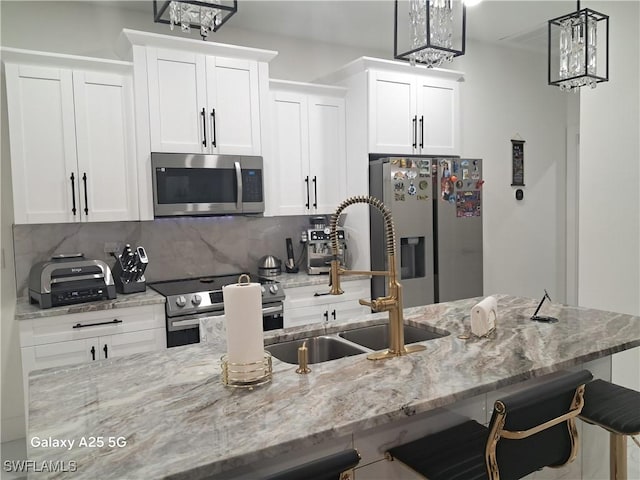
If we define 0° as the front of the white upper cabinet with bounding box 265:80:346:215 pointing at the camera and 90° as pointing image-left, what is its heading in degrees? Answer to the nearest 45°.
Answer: approximately 315°

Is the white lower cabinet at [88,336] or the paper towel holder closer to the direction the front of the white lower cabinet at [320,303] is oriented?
the paper towel holder

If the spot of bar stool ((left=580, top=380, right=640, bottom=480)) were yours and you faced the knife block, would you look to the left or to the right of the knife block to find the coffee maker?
right

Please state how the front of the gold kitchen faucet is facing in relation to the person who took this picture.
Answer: facing away from the viewer and to the left of the viewer

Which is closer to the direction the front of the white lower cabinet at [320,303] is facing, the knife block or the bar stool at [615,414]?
the bar stool

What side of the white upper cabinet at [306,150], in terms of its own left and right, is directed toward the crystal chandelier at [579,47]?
front

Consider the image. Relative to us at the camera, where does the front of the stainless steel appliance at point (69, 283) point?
facing the viewer and to the right of the viewer
